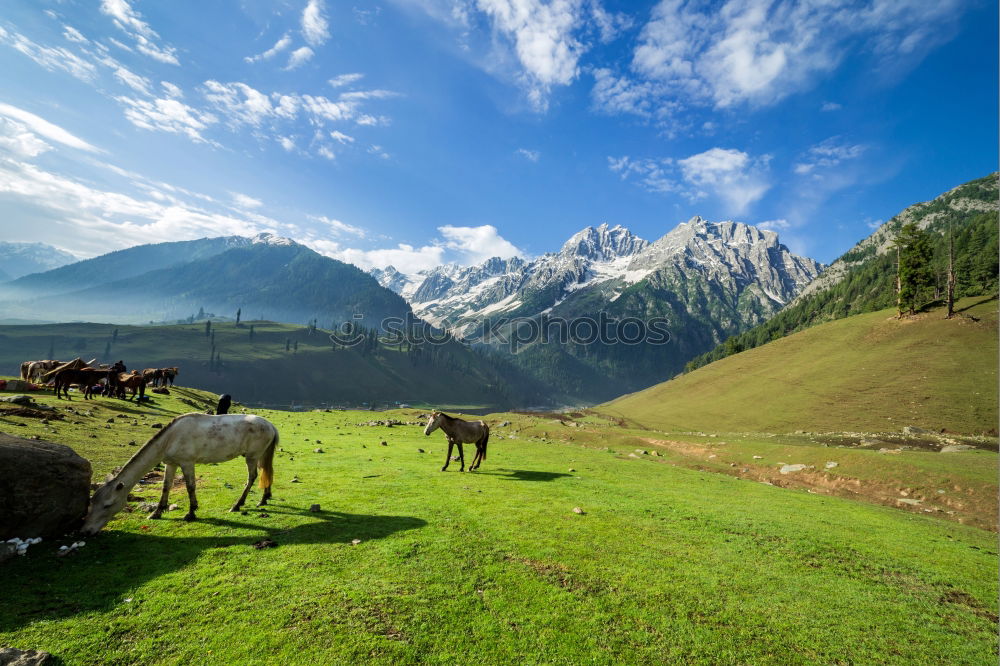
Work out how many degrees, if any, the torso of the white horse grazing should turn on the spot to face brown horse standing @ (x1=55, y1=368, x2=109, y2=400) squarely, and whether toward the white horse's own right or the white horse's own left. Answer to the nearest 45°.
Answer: approximately 90° to the white horse's own right

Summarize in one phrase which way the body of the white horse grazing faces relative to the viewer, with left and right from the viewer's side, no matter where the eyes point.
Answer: facing to the left of the viewer

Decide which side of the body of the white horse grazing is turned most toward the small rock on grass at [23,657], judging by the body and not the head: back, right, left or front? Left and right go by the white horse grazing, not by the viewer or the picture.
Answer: left
